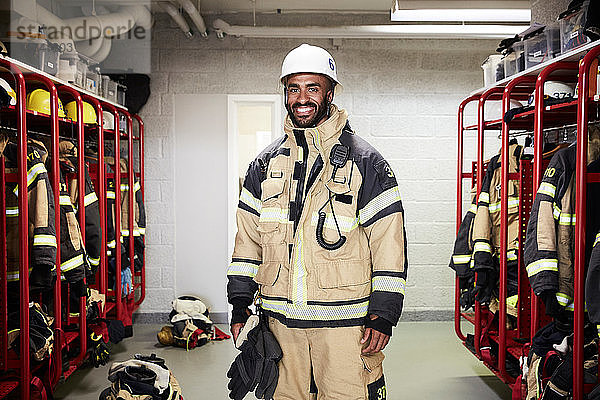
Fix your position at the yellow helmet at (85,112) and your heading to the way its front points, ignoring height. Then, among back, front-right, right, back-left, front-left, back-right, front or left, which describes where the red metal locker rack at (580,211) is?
front-right

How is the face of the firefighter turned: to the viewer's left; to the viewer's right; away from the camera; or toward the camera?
toward the camera

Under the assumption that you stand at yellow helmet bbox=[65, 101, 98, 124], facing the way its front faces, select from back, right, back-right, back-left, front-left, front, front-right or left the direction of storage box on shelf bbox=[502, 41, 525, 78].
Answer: front-right

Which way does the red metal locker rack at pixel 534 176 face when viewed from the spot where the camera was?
facing the viewer and to the left of the viewer

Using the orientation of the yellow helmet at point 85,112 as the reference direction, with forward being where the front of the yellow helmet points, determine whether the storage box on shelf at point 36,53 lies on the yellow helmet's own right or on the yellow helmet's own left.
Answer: on the yellow helmet's own right

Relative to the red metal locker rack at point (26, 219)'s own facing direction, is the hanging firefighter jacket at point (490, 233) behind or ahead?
ahead

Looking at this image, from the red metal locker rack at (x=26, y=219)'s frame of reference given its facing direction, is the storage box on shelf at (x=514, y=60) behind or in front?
in front

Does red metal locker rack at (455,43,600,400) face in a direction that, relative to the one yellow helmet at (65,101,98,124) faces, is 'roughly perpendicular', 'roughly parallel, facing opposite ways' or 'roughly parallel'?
roughly parallel, facing opposite ways

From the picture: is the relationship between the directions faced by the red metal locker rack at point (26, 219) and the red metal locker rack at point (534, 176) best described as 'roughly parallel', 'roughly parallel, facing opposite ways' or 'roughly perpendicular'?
roughly parallel, facing opposite ways

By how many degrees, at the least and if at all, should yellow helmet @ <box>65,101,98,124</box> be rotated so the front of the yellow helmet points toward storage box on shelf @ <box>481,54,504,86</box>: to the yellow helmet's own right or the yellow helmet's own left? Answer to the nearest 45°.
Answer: approximately 45° to the yellow helmet's own right

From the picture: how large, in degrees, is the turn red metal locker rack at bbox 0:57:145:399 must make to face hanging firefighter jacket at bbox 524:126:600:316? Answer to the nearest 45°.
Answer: approximately 45° to its right

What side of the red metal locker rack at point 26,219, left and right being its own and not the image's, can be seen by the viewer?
right

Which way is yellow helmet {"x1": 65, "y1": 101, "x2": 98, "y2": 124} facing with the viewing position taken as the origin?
facing to the right of the viewer
